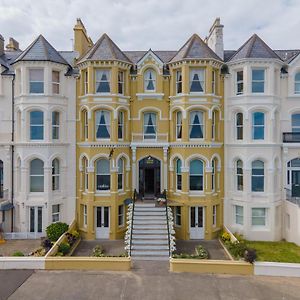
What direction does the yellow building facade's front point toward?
toward the camera

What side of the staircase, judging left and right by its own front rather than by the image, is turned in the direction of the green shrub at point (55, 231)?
right

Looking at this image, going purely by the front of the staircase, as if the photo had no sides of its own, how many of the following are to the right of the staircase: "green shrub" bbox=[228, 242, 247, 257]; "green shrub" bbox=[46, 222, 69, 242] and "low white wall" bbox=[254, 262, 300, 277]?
1

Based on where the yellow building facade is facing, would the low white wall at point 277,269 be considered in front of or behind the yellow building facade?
in front

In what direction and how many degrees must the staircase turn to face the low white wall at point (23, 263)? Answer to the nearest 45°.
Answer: approximately 45° to its right

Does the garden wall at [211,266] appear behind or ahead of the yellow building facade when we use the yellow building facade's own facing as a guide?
ahead

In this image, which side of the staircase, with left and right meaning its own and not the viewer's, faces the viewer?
front
